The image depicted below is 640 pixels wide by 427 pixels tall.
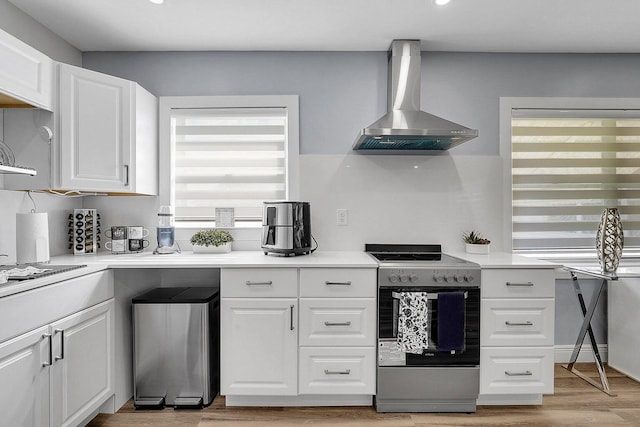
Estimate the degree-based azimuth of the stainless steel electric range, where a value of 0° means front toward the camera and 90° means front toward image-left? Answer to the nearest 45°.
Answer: approximately 0°

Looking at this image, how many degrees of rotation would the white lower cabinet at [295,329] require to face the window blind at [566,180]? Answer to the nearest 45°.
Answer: approximately 90° to its left

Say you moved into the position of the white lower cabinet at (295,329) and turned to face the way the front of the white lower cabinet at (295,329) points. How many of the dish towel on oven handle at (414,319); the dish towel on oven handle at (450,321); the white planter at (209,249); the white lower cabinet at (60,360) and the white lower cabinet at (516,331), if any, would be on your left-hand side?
3

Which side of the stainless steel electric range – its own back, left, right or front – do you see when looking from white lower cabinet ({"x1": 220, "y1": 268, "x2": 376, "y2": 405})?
right

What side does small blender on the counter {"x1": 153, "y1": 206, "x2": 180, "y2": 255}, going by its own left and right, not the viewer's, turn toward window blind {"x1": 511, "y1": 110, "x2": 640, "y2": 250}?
left

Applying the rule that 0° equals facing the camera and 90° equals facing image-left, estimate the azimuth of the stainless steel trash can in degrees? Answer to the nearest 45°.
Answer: approximately 0°

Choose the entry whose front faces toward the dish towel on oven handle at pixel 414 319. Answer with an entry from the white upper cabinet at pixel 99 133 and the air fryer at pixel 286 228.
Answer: the white upper cabinet
